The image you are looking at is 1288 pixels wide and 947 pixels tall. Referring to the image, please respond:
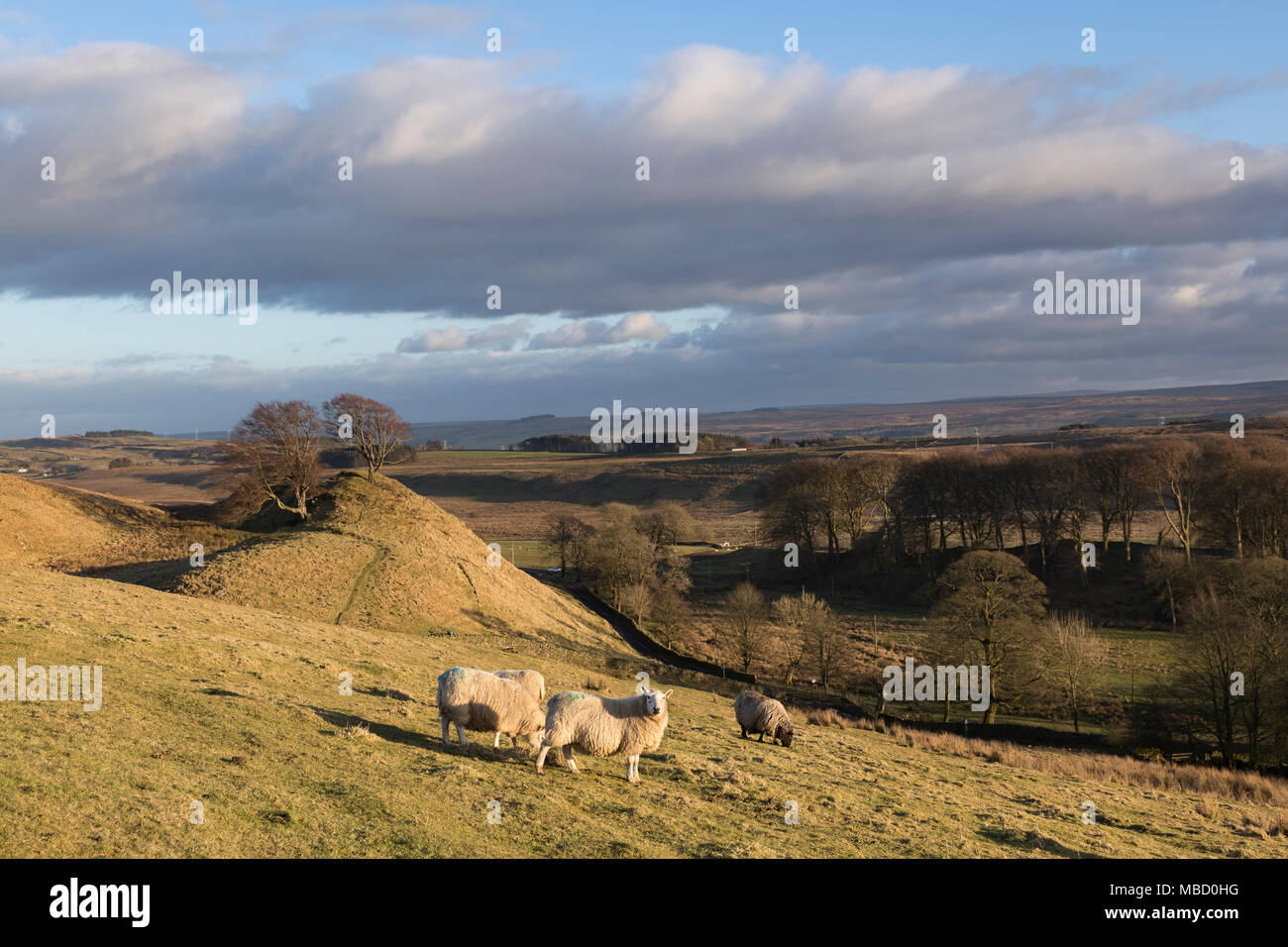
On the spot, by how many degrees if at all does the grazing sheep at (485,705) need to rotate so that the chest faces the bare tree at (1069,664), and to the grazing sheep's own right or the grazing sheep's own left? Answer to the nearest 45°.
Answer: approximately 45° to the grazing sheep's own left

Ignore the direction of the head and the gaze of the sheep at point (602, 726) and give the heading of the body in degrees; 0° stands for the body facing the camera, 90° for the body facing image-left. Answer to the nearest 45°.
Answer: approximately 270°

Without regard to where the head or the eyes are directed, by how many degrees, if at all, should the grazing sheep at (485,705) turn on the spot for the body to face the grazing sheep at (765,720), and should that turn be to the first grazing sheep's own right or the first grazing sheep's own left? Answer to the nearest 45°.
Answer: approximately 45° to the first grazing sheep's own left

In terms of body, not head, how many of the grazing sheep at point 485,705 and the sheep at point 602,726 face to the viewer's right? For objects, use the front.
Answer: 2

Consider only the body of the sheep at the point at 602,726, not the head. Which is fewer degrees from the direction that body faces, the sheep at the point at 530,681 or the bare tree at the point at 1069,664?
the bare tree

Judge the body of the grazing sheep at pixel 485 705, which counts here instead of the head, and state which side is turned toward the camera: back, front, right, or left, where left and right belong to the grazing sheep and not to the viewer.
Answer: right

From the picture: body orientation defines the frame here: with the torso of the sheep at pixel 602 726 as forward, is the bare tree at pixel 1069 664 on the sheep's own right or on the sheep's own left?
on the sheep's own left

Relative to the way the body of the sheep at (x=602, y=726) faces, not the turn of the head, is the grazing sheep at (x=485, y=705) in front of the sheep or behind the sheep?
behind
